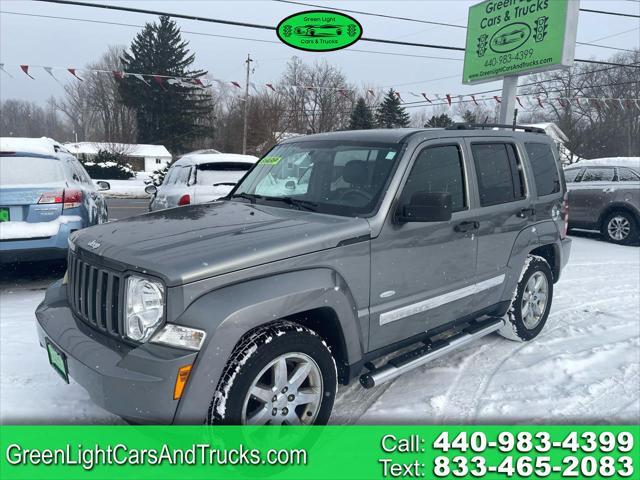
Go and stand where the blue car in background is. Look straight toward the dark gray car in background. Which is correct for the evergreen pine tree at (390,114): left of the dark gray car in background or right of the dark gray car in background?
left

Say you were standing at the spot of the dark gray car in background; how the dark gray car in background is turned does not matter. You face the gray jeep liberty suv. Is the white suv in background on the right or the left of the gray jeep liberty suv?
right

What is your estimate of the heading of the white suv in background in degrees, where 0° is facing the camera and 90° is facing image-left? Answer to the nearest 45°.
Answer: approximately 135°

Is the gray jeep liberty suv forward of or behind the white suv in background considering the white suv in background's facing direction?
behind

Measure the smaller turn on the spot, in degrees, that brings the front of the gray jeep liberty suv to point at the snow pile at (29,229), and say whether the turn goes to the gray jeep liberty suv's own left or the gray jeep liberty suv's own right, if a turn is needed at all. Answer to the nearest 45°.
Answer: approximately 90° to the gray jeep liberty suv's own right

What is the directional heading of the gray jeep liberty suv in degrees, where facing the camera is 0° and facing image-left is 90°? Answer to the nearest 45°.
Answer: approximately 45°

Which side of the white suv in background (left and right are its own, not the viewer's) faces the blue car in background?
left

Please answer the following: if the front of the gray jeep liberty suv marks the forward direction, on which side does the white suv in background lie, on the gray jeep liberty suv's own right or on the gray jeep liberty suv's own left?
on the gray jeep liberty suv's own right

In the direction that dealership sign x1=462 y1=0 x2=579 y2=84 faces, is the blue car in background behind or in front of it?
in front
